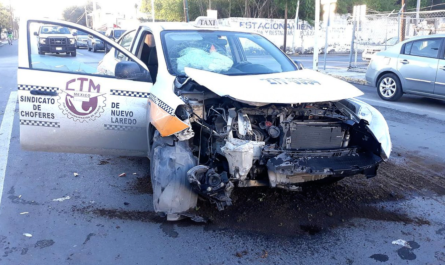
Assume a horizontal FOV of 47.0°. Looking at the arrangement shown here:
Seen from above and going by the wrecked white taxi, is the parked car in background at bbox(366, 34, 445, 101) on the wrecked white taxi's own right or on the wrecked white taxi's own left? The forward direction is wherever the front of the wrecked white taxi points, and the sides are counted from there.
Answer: on the wrecked white taxi's own left

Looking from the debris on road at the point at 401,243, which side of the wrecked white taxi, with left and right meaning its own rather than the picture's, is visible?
front

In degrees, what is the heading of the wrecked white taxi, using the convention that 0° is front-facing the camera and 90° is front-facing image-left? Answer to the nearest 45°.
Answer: approximately 315°

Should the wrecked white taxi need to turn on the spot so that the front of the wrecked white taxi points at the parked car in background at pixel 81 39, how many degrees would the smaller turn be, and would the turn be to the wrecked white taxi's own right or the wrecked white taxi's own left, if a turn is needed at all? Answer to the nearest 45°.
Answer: approximately 180°

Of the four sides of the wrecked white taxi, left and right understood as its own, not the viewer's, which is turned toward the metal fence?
left
